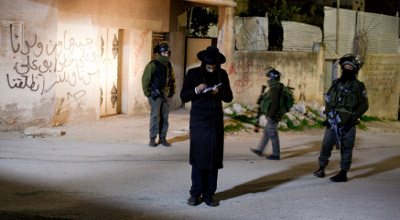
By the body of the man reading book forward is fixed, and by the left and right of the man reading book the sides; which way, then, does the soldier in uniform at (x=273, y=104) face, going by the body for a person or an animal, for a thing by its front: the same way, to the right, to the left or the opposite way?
to the right

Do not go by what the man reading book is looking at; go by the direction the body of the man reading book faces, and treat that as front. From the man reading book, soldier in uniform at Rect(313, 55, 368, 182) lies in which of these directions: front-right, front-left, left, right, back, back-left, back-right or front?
back-left

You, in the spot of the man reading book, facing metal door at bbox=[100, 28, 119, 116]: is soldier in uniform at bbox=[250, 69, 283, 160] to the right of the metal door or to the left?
right

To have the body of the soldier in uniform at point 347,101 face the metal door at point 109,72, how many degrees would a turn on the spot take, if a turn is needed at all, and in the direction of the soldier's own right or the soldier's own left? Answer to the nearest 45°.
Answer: approximately 90° to the soldier's own right

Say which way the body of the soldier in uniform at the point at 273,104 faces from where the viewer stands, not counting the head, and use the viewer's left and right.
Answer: facing to the left of the viewer

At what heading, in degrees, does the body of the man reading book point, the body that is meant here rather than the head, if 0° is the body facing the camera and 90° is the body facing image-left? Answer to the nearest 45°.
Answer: approximately 0°

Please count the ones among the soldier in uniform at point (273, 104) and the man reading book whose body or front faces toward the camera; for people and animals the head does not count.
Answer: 1

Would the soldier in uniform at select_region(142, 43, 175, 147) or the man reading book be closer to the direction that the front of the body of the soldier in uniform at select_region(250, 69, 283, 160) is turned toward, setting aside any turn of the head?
the soldier in uniform

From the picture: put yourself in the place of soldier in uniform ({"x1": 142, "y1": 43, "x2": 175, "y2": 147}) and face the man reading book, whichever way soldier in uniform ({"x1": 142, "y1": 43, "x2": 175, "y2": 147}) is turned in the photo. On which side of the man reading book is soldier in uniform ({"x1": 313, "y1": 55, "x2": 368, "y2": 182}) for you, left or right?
left
